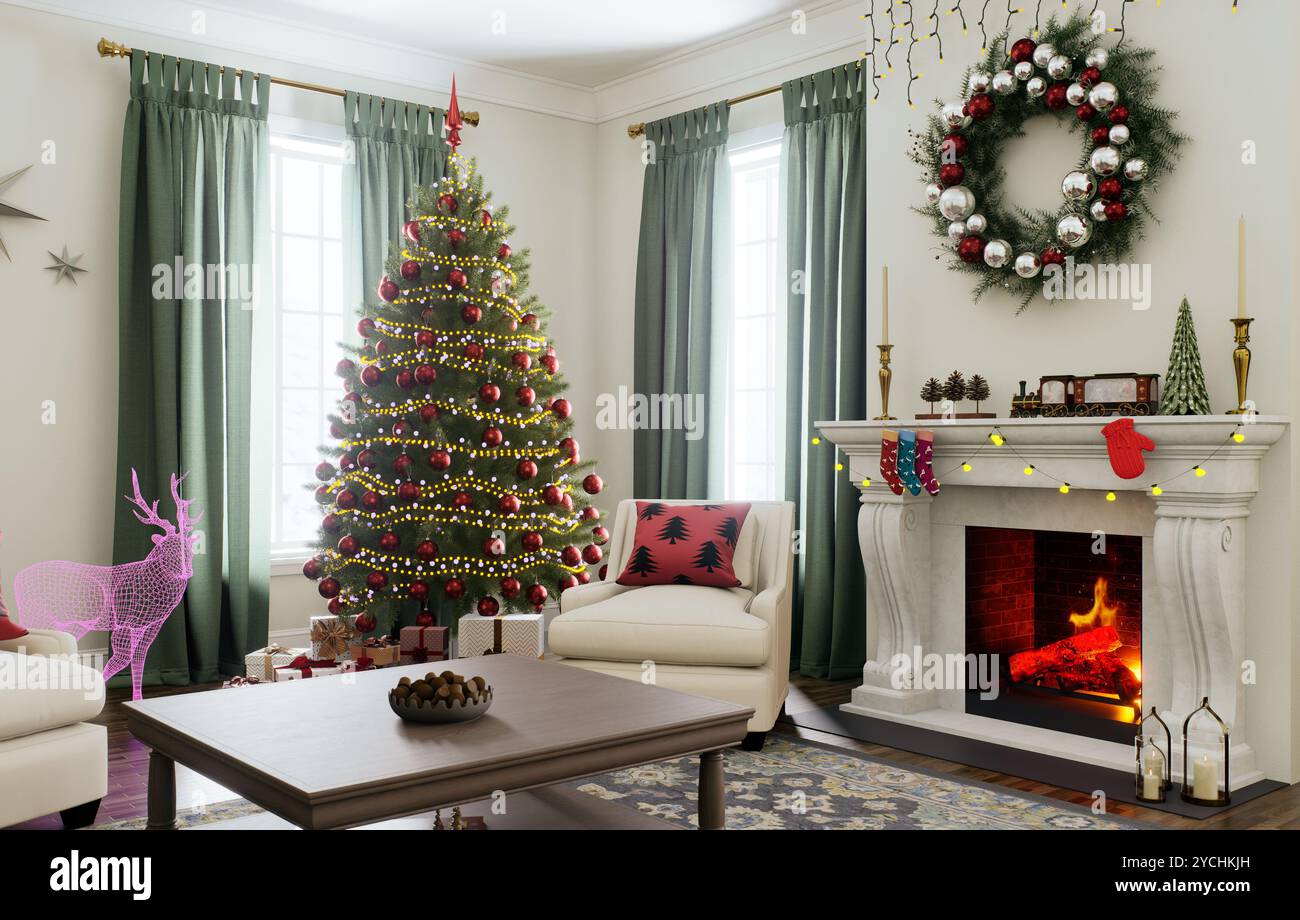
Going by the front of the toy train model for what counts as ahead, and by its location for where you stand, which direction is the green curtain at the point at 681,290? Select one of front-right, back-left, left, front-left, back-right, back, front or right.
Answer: front-right

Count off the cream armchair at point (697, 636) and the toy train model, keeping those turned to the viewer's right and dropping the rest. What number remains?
0

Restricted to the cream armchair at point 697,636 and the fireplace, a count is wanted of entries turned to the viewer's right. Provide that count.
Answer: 0

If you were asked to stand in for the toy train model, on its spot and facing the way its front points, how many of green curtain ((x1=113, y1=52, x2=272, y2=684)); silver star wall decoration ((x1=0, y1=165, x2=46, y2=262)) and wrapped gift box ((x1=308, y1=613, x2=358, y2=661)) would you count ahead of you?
3

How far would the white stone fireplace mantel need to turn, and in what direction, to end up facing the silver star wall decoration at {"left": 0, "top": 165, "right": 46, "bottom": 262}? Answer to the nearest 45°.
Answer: approximately 45° to its right

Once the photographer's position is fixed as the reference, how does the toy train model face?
facing to the left of the viewer

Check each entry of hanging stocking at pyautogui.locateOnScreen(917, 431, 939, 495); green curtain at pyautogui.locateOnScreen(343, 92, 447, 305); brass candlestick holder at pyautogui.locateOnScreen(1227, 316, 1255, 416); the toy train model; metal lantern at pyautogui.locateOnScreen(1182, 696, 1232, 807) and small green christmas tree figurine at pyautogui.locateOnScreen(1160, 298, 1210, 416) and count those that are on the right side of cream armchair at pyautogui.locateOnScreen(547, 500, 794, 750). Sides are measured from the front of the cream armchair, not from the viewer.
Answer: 1

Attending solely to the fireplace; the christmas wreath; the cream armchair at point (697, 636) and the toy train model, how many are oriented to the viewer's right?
0

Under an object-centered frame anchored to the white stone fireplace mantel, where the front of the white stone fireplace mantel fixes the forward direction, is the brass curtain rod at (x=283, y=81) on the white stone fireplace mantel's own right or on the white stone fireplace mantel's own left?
on the white stone fireplace mantel's own right

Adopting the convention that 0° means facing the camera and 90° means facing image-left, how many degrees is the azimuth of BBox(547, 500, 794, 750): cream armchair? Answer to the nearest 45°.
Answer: approximately 45°

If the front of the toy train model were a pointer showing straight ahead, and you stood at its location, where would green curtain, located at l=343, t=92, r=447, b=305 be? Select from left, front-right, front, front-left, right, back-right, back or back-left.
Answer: front
